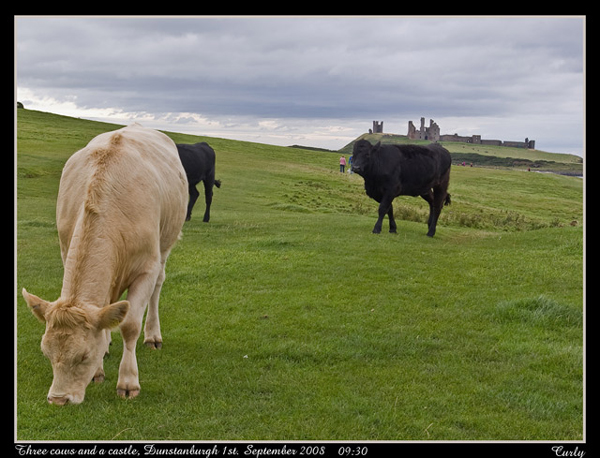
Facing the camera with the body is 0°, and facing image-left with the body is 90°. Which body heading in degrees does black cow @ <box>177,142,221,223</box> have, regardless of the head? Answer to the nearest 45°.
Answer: approximately 90°

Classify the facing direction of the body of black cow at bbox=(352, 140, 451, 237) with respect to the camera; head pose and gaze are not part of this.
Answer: to the viewer's left

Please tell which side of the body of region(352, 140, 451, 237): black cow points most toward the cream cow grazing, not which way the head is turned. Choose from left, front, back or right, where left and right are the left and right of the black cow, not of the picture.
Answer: left

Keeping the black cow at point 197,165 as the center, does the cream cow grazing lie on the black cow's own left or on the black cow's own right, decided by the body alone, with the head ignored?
on the black cow's own left

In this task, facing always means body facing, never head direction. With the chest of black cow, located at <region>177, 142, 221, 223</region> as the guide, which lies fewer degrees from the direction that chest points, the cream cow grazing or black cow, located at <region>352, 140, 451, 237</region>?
the cream cow grazing

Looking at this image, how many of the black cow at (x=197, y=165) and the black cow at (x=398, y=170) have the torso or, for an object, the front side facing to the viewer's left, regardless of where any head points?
2

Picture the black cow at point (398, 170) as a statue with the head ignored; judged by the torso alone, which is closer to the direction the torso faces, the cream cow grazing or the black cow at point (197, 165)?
the black cow
